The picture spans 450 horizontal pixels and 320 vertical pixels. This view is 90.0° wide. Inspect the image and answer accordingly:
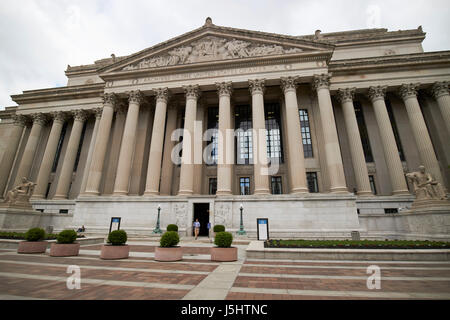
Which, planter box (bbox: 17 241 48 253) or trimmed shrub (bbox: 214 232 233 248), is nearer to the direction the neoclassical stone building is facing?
the trimmed shrub

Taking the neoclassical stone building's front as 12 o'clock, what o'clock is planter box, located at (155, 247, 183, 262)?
The planter box is roughly at 1 o'clock from the neoclassical stone building.

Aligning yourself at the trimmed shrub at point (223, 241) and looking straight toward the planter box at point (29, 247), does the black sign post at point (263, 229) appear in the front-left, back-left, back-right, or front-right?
back-right

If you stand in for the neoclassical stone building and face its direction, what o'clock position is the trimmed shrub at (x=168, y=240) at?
The trimmed shrub is roughly at 1 o'clock from the neoclassical stone building.

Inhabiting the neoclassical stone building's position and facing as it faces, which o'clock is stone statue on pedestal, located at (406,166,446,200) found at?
The stone statue on pedestal is roughly at 10 o'clock from the neoclassical stone building.

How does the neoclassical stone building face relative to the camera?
toward the camera

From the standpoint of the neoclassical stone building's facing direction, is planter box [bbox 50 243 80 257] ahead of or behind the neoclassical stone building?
ahead

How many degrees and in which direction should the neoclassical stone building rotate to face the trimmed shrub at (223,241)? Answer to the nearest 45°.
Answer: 0° — it already faces it

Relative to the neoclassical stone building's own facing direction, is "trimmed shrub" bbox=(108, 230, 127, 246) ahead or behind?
ahead
